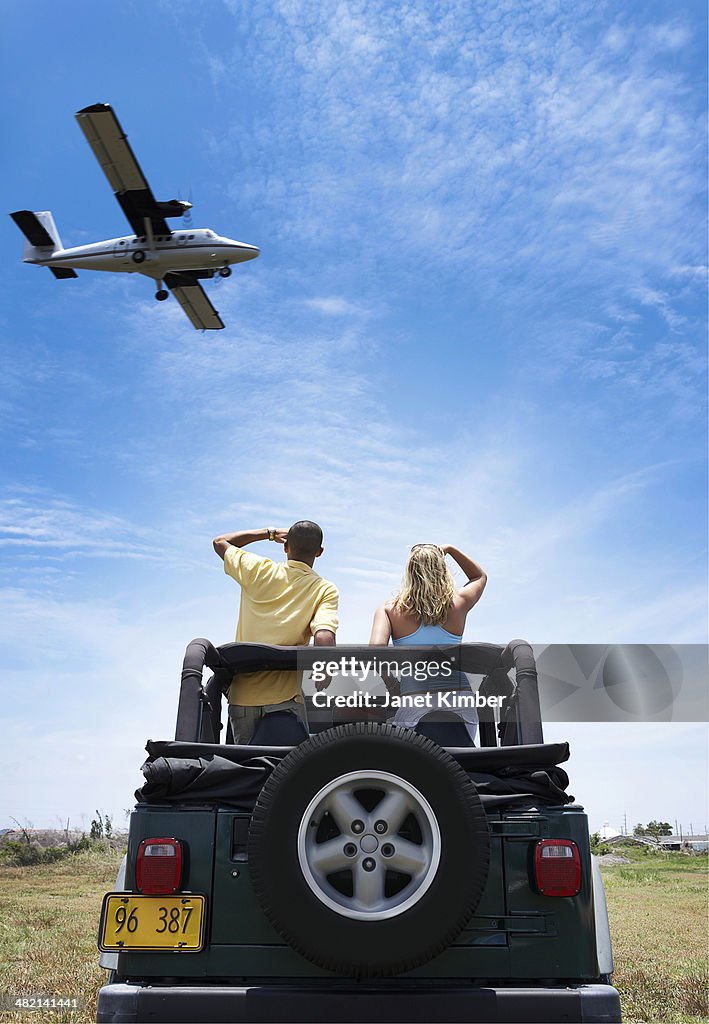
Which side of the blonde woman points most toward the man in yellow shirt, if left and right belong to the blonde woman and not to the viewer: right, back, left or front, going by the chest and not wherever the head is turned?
left

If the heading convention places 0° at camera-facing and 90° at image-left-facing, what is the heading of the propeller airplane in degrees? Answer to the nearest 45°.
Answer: approximately 270°

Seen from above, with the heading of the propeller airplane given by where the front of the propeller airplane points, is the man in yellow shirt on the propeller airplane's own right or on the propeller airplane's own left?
on the propeller airplane's own right

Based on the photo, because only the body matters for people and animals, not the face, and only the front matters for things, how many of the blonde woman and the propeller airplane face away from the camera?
1

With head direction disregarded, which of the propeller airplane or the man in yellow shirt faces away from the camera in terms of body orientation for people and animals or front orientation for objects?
the man in yellow shirt

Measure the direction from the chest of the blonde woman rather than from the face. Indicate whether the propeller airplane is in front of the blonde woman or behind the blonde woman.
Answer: in front

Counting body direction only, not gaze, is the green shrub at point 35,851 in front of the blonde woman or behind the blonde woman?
in front

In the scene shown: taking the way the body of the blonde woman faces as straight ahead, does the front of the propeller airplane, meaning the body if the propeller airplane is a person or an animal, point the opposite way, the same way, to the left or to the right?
to the right

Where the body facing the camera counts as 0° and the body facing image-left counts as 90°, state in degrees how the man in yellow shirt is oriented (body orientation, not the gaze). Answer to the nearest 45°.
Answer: approximately 180°

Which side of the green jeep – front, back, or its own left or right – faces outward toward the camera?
back

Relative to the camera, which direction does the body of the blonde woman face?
away from the camera

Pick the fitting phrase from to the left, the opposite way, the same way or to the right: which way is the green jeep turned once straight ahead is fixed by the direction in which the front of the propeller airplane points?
to the left
